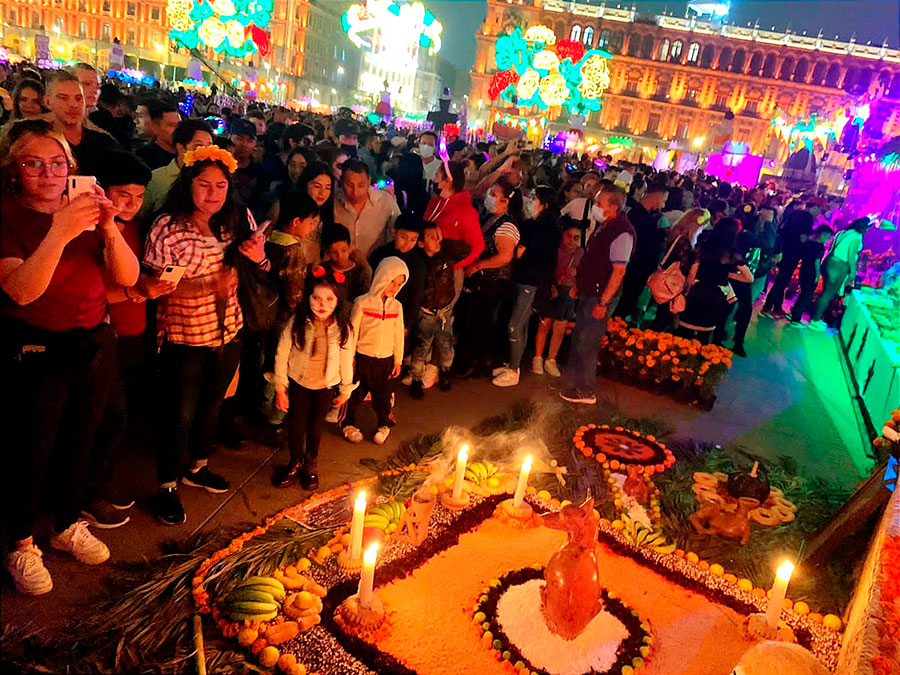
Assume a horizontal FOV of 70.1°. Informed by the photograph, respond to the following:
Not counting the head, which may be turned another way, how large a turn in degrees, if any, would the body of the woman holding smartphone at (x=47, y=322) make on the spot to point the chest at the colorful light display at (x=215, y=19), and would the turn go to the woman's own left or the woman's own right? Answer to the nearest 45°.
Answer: approximately 135° to the woman's own left

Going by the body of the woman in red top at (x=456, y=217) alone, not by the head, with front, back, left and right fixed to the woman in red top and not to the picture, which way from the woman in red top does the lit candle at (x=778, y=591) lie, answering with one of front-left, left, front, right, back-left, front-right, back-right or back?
left

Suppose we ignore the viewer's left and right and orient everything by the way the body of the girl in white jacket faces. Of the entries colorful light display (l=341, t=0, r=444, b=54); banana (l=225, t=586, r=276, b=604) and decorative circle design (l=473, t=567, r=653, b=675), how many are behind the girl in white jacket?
1

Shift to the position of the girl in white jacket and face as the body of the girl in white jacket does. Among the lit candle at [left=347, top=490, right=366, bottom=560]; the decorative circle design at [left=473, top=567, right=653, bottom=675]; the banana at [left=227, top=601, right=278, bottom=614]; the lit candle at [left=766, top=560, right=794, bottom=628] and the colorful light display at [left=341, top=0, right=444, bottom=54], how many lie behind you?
1

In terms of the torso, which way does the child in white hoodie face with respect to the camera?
toward the camera

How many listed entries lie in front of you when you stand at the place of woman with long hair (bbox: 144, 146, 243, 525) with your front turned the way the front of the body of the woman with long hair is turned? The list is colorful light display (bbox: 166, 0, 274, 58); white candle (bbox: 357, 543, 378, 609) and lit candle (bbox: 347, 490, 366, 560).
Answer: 2

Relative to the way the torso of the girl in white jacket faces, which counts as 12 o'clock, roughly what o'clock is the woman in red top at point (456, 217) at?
The woman in red top is roughly at 7 o'clock from the girl in white jacket.

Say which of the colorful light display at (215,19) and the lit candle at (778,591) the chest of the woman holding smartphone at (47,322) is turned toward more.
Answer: the lit candle

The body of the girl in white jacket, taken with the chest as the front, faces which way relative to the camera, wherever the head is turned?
toward the camera

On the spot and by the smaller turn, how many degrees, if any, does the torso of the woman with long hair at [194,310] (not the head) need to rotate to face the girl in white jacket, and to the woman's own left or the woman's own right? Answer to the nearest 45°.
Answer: approximately 45° to the woman's own left

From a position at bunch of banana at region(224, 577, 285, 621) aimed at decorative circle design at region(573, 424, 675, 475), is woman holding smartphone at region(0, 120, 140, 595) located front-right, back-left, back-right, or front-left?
back-left

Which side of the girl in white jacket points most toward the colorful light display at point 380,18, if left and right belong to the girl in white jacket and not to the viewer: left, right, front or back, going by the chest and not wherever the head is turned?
back

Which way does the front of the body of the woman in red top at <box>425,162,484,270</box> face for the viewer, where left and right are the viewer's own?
facing the viewer and to the left of the viewer

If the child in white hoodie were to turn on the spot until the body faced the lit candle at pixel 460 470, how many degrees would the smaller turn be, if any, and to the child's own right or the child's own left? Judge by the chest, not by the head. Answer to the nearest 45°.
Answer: approximately 45° to the child's own left

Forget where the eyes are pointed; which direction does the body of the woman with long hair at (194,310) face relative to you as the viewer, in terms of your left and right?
facing the viewer and to the right of the viewer

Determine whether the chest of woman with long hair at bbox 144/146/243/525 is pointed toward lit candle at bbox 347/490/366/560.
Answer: yes
